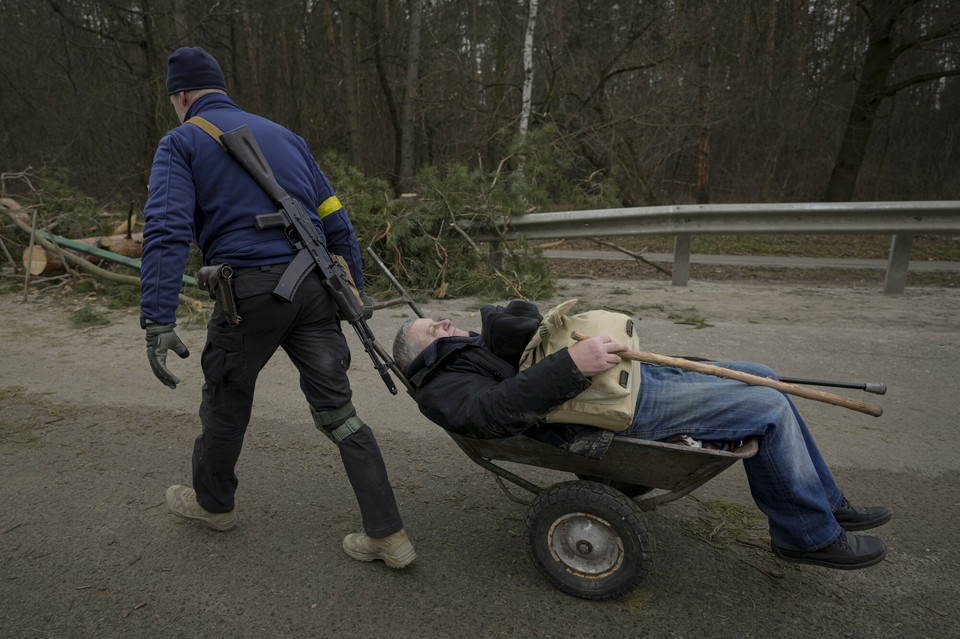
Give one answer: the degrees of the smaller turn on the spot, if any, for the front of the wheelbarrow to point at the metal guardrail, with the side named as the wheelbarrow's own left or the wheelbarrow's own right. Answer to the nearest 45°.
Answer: approximately 90° to the wheelbarrow's own left

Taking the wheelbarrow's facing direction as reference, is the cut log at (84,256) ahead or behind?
behind

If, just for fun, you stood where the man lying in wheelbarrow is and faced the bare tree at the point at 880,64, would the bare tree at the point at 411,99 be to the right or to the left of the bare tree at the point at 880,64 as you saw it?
left

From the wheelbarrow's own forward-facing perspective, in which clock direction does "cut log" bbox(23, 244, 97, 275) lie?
The cut log is roughly at 7 o'clock from the wheelbarrow.

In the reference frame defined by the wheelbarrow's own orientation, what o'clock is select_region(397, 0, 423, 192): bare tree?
The bare tree is roughly at 8 o'clock from the wheelbarrow.

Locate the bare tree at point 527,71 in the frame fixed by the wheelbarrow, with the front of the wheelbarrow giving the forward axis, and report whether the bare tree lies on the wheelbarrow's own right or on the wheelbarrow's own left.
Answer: on the wheelbarrow's own left

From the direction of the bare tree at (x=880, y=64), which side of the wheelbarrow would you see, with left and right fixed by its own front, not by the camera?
left
